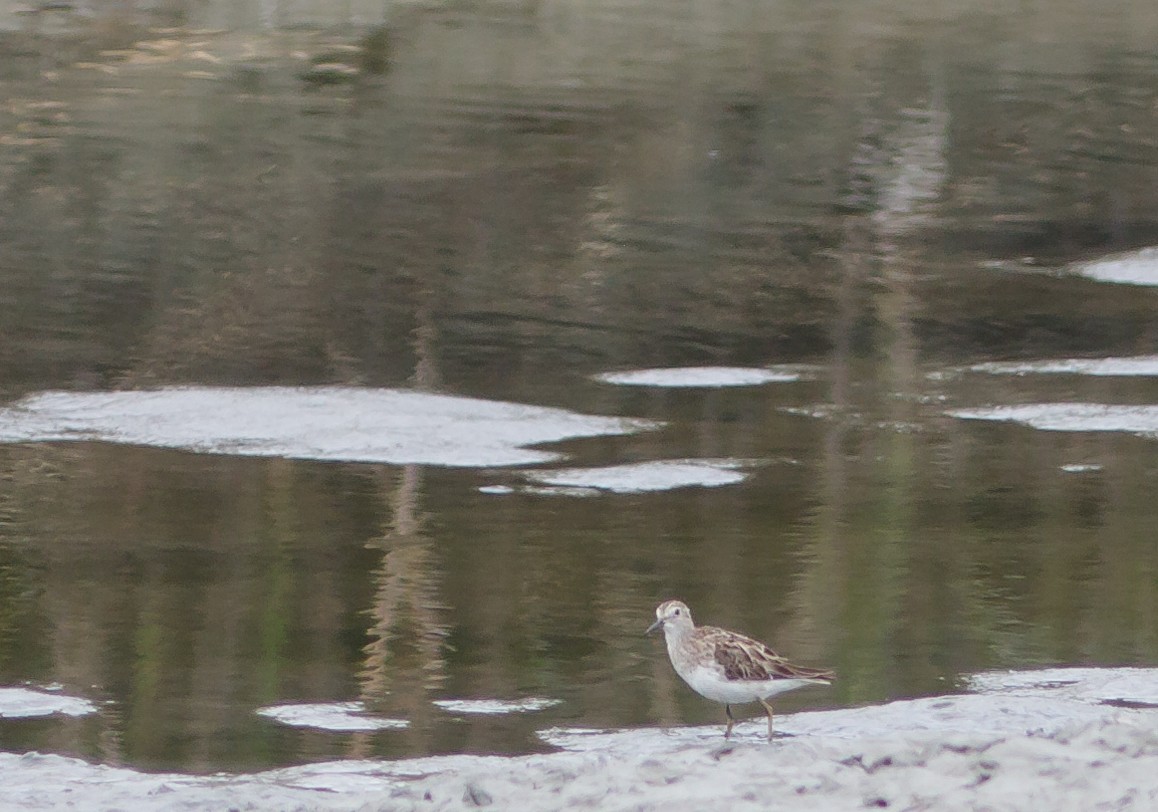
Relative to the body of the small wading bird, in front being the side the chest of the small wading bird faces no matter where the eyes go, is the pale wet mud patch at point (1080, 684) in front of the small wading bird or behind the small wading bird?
behind

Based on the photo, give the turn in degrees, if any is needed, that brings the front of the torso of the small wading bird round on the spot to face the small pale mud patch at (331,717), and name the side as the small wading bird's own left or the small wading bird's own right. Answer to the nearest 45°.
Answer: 0° — it already faces it

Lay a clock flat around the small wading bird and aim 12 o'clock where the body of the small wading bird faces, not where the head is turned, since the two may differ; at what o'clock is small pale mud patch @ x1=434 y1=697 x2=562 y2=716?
The small pale mud patch is roughly at 1 o'clock from the small wading bird.

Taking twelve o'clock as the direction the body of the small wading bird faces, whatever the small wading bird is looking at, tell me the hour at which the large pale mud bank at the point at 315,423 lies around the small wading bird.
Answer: The large pale mud bank is roughly at 2 o'clock from the small wading bird.

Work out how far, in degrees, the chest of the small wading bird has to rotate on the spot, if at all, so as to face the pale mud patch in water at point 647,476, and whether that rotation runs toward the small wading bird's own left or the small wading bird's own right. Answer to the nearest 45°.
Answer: approximately 90° to the small wading bird's own right

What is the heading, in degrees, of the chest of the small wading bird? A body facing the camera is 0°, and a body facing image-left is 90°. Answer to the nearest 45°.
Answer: approximately 90°

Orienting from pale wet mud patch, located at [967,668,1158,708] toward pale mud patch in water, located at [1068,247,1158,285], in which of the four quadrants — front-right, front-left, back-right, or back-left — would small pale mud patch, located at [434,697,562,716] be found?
back-left

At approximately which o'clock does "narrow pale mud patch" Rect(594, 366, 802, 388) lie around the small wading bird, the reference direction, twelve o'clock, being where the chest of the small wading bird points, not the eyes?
The narrow pale mud patch is roughly at 3 o'clock from the small wading bird.
